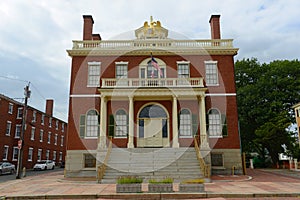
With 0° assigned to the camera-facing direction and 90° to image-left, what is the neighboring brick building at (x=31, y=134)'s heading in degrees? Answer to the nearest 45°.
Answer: approximately 315°

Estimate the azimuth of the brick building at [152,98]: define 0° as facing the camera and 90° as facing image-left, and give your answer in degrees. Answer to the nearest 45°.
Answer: approximately 0°

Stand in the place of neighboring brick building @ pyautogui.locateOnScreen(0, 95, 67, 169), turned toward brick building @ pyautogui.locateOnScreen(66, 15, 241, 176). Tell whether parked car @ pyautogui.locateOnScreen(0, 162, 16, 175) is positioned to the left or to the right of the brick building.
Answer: right

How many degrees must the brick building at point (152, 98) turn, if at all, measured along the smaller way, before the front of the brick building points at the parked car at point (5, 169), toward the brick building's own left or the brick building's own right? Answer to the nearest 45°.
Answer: approximately 135° to the brick building's own right

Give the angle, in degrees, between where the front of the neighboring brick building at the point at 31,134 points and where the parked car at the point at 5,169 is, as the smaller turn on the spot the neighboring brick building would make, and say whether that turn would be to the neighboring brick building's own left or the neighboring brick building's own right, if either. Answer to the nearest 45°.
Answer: approximately 45° to the neighboring brick building's own right

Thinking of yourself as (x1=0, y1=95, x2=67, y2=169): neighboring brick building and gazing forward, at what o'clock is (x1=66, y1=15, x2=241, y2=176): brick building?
The brick building is roughly at 1 o'clock from the neighboring brick building.

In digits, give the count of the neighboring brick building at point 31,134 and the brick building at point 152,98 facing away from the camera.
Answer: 0
